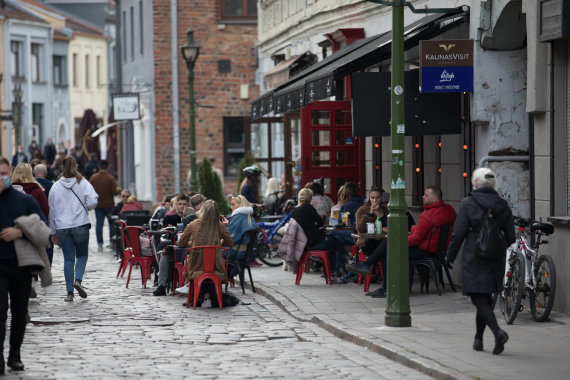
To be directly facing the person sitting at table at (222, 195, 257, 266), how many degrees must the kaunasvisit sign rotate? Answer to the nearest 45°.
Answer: approximately 90° to its right

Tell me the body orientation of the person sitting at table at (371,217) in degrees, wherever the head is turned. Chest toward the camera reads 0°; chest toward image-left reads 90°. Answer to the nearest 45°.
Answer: approximately 0°

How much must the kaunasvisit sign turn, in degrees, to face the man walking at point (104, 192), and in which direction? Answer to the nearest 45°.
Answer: approximately 135° to its right

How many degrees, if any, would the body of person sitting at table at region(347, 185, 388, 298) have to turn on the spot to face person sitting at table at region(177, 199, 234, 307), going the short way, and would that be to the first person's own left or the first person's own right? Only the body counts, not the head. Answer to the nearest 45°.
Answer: approximately 45° to the first person's own right

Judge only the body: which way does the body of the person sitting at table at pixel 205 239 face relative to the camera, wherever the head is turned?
away from the camera

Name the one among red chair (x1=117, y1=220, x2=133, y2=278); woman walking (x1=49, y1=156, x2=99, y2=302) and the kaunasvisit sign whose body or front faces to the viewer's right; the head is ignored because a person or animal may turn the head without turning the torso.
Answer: the red chair

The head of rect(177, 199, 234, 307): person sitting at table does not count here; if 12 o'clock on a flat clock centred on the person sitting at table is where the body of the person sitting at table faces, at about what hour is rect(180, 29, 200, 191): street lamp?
The street lamp is roughly at 12 o'clock from the person sitting at table.

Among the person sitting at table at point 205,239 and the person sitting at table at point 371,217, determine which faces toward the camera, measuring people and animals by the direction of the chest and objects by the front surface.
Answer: the person sitting at table at point 371,217

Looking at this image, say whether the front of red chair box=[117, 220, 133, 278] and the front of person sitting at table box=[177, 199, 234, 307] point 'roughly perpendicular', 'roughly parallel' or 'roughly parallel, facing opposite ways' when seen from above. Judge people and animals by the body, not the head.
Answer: roughly perpendicular

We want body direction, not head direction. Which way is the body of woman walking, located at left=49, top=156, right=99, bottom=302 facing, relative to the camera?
away from the camera

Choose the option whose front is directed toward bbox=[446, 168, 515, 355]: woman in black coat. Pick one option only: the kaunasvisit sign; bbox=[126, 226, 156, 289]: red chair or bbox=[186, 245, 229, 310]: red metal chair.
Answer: the kaunasvisit sign

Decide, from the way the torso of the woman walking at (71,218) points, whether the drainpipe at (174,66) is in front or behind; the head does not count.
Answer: in front

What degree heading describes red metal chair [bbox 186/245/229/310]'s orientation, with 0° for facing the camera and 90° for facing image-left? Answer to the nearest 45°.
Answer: approximately 180°

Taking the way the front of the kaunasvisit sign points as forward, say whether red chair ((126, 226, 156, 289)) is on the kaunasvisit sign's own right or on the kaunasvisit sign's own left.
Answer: on the kaunasvisit sign's own right

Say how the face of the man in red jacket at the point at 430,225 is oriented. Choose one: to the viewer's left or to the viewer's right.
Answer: to the viewer's left

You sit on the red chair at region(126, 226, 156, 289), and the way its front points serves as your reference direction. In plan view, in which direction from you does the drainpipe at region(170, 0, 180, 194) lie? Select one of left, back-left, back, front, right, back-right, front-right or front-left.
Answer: front-left

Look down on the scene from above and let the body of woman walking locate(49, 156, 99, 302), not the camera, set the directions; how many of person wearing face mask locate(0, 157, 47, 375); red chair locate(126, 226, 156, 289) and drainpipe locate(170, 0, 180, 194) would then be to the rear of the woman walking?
1

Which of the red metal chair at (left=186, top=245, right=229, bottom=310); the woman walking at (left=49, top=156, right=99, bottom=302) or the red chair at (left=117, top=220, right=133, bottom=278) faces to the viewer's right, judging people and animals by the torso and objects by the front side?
the red chair
